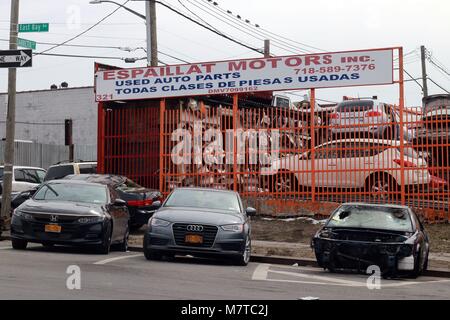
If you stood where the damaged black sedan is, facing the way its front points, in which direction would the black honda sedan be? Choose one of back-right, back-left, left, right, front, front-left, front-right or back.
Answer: right

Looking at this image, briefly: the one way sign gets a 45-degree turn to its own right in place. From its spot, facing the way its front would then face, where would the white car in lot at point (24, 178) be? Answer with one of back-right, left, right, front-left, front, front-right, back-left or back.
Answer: back-right

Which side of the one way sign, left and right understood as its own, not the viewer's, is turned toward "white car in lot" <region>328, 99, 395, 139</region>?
left

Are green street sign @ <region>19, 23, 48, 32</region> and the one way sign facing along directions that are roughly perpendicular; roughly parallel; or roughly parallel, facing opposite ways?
roughly parallel

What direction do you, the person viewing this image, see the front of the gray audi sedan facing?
facing the viewer

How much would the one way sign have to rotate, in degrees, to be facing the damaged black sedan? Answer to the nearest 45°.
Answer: approximately 45° to its left

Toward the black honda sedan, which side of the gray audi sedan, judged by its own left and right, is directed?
right

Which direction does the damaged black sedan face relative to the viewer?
toward the camera

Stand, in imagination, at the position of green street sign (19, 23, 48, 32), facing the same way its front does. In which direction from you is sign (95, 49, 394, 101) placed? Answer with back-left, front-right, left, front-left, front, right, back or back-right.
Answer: left

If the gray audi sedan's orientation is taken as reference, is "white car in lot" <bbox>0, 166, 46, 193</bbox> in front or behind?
behind

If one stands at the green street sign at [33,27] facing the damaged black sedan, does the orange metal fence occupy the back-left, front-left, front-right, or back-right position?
front-left

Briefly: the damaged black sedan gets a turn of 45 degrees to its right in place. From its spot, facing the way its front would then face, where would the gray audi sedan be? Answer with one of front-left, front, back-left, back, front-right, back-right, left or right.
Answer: front-right

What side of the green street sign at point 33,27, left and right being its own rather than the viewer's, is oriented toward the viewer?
front
